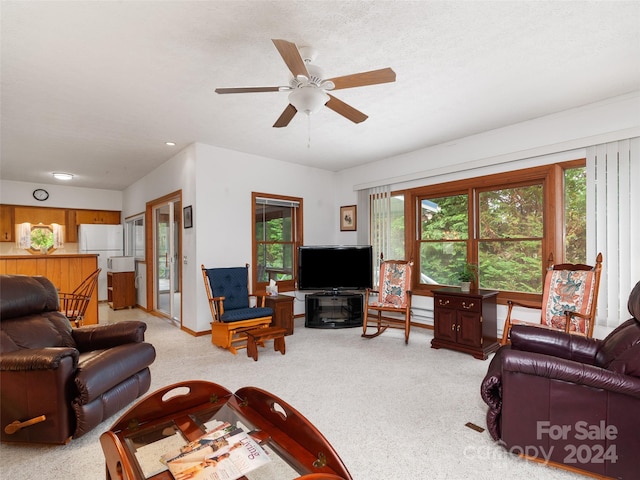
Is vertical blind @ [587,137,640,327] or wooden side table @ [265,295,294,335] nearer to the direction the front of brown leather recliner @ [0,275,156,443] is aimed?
the vertical blind

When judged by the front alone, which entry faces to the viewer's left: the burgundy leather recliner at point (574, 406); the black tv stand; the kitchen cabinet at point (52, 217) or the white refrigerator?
the burgundy leather recliner

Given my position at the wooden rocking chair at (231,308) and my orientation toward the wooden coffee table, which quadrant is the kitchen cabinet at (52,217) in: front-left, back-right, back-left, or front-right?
back-right

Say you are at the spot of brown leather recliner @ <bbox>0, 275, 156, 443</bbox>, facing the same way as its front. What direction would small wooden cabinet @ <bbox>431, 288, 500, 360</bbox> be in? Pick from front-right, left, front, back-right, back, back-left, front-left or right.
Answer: front-left

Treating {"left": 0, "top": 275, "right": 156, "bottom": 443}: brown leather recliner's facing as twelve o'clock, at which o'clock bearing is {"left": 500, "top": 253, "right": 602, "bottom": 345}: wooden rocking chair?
The wooden rocking chair is roughly at 11 o'clock from the brown leather recliner.

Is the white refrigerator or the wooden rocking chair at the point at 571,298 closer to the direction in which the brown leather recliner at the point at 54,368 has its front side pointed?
the wooden rocking chair

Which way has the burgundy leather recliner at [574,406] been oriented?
to the viewer's left

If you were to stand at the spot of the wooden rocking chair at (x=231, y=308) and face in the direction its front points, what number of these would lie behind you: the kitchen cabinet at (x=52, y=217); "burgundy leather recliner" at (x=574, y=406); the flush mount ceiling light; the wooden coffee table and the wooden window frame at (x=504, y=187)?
2

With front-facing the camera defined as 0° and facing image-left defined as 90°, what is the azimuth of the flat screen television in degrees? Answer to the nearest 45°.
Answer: approximately 0°

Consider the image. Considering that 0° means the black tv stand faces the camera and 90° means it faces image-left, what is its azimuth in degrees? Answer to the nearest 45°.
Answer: approximately 0°
